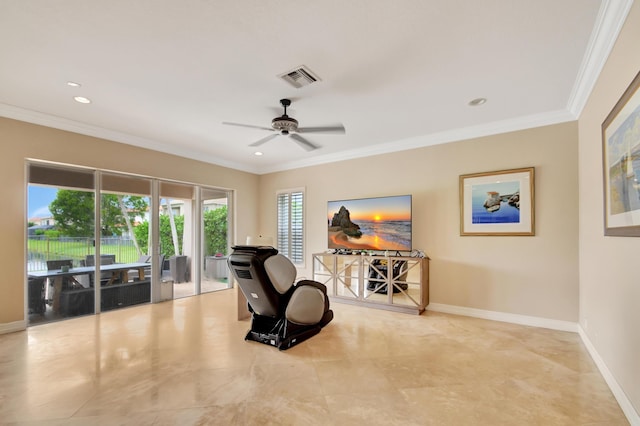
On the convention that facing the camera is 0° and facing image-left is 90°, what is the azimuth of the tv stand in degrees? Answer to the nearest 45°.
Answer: approximately 45°

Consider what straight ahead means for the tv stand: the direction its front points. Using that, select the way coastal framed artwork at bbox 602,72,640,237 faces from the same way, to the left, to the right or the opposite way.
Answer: to the right

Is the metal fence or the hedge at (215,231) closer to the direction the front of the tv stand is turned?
the metal fence

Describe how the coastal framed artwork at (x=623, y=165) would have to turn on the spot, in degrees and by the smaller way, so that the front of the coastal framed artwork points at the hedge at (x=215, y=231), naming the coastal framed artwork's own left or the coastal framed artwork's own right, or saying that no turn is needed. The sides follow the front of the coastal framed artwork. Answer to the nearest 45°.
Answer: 0° — it already faces it

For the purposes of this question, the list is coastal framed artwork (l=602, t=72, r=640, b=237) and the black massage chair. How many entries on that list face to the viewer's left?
1

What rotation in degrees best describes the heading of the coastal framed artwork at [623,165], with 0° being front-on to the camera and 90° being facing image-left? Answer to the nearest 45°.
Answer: approximately 90°

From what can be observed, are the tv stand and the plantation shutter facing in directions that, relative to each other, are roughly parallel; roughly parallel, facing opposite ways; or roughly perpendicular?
roughly parallel

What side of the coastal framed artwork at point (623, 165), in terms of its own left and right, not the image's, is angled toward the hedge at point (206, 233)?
front

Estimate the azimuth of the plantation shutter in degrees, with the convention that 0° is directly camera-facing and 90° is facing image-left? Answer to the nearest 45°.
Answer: approximately 45°

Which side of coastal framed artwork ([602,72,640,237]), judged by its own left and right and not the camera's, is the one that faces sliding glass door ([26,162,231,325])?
front
